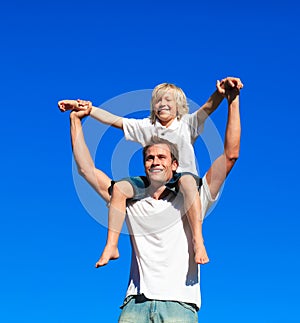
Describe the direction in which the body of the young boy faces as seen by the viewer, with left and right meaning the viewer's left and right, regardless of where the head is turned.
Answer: facing the viewer

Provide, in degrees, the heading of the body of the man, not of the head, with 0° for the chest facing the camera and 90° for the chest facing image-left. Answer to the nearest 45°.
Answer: approximately 0°
